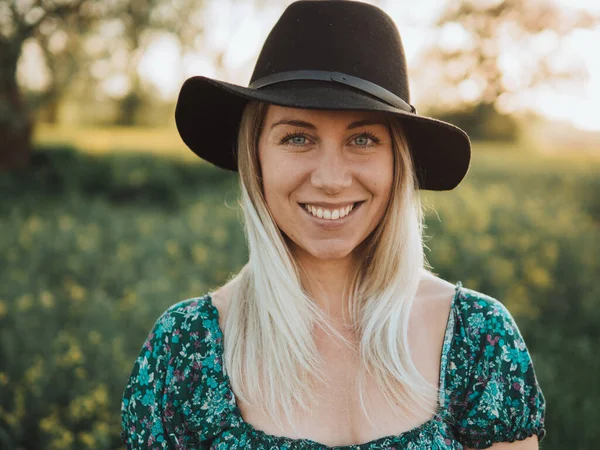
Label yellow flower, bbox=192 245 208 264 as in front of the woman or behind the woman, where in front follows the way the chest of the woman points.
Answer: behind

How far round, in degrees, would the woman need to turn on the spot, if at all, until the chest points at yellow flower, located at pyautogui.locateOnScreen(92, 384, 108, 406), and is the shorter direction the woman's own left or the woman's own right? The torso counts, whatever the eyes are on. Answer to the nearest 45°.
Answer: approximately 135° to the woman's own right

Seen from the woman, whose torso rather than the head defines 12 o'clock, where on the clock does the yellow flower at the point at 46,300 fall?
The yellow flower is roughly at 5 o'clock from the woman.

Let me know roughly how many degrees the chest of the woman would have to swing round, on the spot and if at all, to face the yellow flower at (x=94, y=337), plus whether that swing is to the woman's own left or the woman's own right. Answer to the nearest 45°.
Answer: approximately 135° to the woman's own right

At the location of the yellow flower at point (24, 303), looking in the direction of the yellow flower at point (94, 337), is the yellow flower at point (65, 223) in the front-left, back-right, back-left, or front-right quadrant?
back-left

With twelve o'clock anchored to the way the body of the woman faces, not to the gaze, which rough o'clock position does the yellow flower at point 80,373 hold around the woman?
The yellow flower is roughly at 5 o'clock from the woman.

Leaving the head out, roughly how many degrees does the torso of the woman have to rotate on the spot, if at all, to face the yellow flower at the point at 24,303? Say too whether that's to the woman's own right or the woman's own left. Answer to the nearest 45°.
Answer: approximately 135° to the woman's own right

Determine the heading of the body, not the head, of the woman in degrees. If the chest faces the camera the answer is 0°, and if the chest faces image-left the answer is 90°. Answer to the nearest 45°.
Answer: approximately 0°
